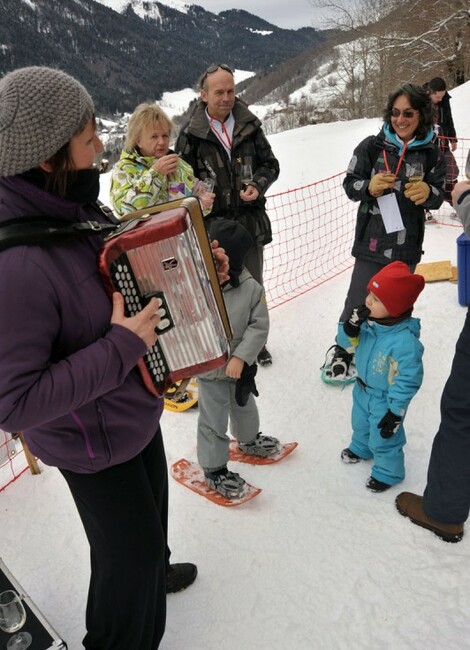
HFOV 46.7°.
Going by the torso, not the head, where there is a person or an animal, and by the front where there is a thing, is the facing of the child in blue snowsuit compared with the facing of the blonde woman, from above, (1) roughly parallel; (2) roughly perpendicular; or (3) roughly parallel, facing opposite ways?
roughly perpendicular

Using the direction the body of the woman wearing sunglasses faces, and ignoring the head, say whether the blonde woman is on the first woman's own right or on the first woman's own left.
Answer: on the first woman's own right

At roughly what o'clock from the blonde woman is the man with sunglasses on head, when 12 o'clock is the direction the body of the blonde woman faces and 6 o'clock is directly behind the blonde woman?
The man with sunglasses on head is roughly at 9 o'clock from the blonde woman.

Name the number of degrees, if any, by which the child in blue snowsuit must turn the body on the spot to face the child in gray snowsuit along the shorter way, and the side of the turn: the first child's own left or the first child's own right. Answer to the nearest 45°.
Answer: approximately 45° to the first child's own right

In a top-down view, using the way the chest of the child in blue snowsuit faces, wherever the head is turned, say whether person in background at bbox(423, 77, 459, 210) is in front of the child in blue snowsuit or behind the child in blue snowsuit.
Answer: behind

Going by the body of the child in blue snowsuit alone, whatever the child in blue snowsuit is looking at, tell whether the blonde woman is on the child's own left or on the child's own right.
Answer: on the child's own right

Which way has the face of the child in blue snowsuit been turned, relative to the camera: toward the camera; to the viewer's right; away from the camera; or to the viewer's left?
to the viewer's left

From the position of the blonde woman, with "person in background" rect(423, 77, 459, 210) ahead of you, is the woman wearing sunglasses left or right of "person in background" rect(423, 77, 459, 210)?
right

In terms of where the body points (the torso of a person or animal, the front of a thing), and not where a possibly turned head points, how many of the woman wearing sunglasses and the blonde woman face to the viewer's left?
0

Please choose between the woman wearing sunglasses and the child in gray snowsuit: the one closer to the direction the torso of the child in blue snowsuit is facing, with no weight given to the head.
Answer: the child in gray snowsuit

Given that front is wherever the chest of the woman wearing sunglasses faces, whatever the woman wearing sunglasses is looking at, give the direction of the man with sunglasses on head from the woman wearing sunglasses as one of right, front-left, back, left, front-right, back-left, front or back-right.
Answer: right

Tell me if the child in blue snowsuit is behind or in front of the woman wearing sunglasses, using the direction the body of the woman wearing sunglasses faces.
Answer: in front

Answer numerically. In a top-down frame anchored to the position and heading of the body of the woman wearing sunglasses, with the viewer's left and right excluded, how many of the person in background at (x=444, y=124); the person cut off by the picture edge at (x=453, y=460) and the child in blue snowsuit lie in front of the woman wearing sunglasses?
2

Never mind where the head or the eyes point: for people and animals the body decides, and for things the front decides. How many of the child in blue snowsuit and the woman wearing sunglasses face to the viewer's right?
0
